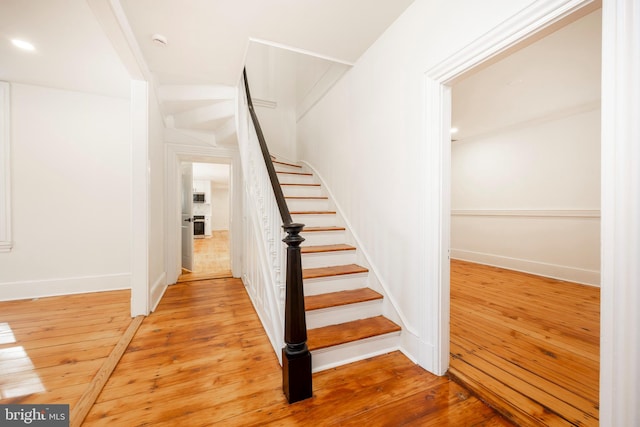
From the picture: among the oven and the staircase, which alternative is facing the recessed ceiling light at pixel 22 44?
the oven

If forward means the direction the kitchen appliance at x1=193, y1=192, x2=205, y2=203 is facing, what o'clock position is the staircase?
The staircase is roughly at 12 o'clock from the kitchen appliance.

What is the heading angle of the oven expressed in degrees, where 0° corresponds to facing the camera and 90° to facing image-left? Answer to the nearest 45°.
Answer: approximately 0°

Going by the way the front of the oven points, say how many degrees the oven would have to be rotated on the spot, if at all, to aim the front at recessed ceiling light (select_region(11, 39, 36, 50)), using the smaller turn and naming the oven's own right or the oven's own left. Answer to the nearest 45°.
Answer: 0° — it already faces it

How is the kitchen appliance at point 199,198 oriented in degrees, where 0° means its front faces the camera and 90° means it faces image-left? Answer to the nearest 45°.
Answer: approximately 0°

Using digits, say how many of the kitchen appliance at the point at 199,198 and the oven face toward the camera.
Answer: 2

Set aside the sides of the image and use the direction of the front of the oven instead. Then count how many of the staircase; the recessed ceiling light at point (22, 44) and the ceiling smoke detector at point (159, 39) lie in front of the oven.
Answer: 3

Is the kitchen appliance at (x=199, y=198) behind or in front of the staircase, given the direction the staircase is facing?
behind

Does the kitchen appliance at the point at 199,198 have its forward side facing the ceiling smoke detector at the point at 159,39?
yes

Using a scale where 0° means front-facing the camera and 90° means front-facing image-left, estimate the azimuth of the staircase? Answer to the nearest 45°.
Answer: approximately 315°

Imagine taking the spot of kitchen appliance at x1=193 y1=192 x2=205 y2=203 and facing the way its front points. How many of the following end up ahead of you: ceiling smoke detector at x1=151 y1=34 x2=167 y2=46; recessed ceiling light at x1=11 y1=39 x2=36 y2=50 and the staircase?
3
